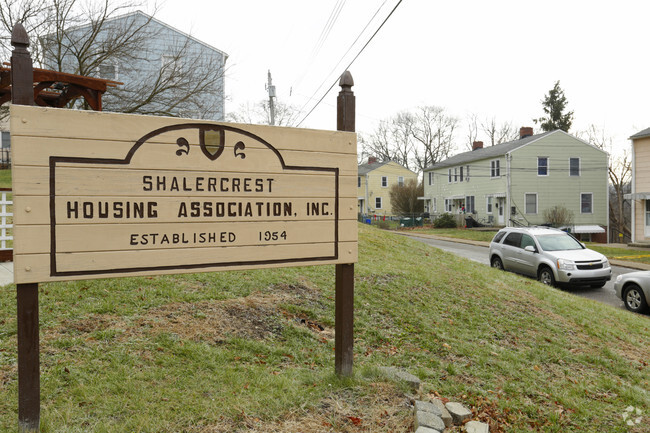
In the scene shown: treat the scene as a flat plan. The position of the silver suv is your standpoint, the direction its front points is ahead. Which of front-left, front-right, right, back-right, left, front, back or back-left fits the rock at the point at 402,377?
front-right

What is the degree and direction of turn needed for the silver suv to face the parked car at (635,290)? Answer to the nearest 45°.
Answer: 0° — it already faces it

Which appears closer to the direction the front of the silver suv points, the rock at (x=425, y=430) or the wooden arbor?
the rock

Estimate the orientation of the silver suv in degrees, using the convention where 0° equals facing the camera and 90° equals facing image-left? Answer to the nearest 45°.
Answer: approximately 315°

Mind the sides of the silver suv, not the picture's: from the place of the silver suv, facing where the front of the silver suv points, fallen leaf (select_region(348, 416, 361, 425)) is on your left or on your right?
on your right

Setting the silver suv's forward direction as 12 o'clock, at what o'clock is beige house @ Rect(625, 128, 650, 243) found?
The beige house is roughly at 8 o'clock from the silver suv.

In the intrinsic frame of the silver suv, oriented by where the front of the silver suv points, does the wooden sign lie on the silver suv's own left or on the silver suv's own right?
on the silver suv's own right

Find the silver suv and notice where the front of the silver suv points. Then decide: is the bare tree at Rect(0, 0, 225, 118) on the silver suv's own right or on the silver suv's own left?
on the silver suv's own right
